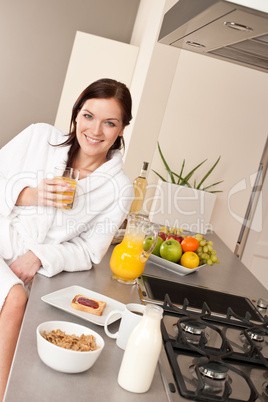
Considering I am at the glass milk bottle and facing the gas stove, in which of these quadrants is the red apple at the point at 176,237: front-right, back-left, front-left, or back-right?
front-left

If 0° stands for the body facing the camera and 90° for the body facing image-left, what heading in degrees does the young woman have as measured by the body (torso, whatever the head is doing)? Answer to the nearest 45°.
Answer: approximately 0°

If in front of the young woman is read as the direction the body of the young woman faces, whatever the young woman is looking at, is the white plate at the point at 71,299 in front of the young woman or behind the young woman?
in front

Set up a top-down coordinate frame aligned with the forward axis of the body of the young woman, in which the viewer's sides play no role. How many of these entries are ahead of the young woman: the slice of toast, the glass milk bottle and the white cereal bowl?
3

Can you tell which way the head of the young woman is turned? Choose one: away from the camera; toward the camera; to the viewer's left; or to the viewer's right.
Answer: toward the camera

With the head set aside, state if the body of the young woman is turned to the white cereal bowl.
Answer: yes

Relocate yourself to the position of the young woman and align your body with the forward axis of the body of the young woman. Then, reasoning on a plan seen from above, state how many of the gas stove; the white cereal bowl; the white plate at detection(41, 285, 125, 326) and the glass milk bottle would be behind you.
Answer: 0

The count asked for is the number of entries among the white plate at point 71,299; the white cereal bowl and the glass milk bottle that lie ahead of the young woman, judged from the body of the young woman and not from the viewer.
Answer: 3

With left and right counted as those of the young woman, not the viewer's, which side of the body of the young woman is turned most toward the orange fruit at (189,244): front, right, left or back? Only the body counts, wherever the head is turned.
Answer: left

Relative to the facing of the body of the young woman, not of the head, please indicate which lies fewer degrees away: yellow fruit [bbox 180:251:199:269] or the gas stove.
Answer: the gas stove

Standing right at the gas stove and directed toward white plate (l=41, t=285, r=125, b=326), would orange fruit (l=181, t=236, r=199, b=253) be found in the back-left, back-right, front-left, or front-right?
front-right

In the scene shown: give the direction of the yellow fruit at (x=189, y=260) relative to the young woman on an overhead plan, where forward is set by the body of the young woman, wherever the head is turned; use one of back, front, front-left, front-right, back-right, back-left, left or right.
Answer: left

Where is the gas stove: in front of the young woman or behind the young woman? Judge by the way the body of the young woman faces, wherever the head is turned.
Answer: in front

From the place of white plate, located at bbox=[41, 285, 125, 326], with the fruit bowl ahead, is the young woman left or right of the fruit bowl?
left

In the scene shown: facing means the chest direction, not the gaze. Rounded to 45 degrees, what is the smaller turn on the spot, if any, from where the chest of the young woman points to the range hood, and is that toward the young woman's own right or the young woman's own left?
approximately 45° to the young woman's own left
